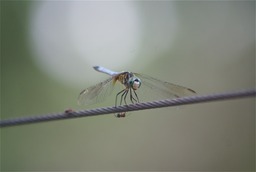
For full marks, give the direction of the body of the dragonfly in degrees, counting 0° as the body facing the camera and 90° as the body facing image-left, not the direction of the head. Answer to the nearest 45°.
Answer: approximately 315°
